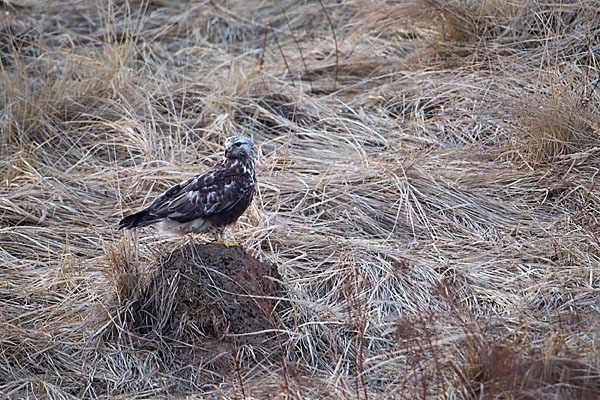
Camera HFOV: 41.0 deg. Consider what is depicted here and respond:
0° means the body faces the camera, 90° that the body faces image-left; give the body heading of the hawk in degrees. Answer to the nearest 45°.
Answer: approximately 270°
